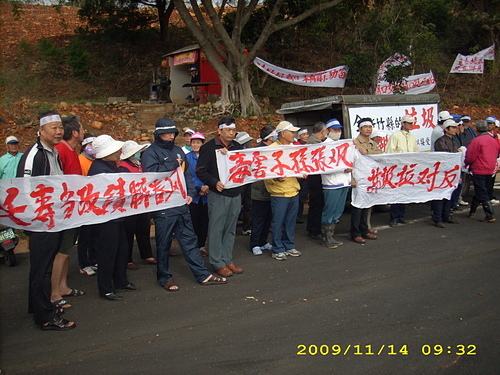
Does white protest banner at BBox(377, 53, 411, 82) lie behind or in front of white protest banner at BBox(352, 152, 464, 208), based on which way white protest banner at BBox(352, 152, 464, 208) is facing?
behind

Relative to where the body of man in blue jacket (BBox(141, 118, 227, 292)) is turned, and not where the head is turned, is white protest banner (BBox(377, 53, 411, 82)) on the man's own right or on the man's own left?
on the man's own left

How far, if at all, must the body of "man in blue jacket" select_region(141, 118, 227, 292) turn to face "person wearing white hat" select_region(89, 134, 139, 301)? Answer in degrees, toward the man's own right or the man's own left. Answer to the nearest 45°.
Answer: approximately 90° to the man's own right

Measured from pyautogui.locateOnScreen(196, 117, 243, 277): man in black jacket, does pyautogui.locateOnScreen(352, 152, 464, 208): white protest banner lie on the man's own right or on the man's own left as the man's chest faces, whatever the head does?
on the man's own left

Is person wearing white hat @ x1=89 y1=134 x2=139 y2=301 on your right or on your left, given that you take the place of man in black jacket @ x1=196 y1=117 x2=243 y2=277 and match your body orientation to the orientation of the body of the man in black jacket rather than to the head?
on your right

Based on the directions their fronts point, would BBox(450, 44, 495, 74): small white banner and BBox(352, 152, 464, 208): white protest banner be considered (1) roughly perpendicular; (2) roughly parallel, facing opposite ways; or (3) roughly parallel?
roughly parallel

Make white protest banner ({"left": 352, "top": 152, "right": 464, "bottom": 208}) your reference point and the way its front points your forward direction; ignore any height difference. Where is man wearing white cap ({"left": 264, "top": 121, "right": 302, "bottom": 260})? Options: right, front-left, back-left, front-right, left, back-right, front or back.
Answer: front-right

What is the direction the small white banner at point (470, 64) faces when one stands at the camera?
facing the viewer

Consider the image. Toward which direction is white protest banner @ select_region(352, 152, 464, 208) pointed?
toward the camera

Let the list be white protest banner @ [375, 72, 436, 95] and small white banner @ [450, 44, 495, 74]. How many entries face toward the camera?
2

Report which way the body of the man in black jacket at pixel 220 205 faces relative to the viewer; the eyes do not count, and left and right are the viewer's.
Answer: facing the viewer and to the right of the viewer
